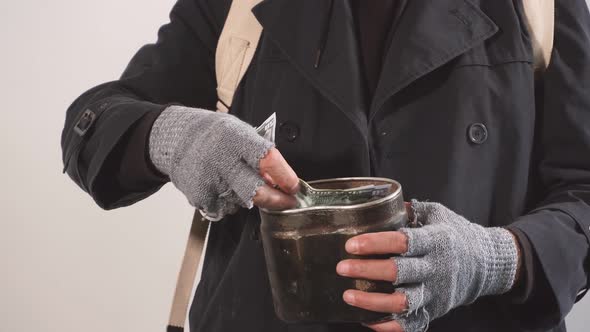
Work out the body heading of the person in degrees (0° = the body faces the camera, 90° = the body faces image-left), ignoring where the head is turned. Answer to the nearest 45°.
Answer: approximately 0°
